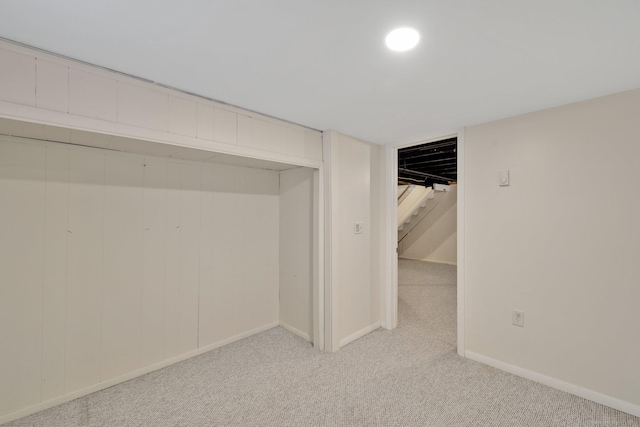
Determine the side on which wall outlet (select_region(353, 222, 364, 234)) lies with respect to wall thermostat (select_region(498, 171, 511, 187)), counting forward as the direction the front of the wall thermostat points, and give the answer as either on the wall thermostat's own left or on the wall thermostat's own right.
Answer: on the wall thermostat's own right

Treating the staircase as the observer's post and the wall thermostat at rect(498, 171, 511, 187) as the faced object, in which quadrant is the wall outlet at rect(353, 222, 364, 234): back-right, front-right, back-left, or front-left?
front-right

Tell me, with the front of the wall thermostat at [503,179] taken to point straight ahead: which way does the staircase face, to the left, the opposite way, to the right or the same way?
to the right

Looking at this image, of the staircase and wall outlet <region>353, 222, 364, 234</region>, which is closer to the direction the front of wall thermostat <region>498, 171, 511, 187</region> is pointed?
the wall outlet

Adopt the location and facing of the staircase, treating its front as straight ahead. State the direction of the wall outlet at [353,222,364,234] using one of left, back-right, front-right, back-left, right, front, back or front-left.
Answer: left
